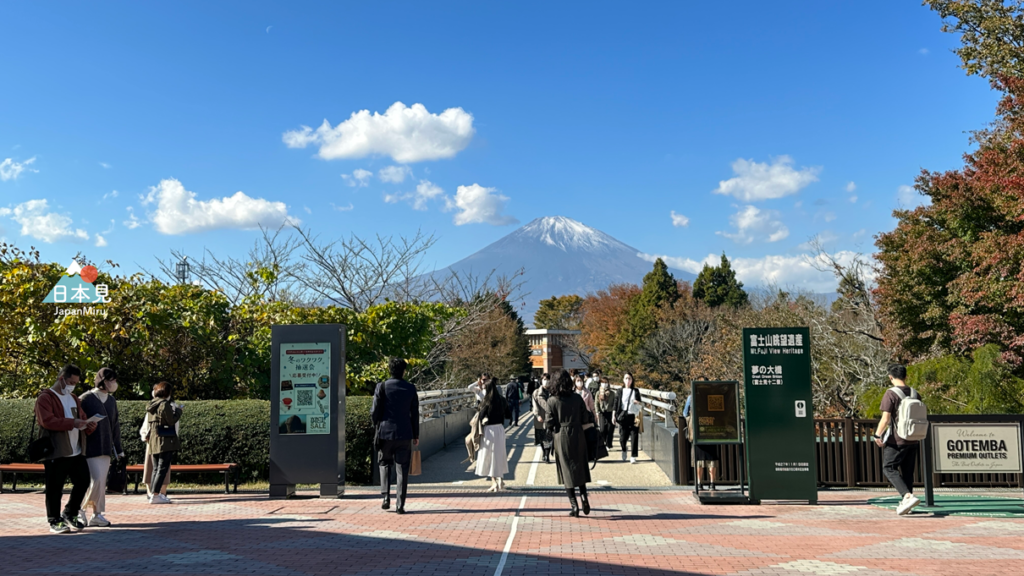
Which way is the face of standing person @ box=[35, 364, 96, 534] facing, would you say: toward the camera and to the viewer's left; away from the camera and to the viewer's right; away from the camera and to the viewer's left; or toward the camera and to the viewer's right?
toward the camera and to the viewer's right

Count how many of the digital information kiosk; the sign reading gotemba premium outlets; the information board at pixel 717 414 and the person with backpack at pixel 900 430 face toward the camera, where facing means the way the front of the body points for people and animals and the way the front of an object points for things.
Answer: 3

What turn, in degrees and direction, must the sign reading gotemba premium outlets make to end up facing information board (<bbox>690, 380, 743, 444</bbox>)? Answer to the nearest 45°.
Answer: approximately 90° to its right

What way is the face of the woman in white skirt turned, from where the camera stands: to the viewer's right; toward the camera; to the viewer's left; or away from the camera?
away from the camera

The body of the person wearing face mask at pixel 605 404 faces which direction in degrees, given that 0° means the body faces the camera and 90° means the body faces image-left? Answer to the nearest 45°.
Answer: approximately 0°

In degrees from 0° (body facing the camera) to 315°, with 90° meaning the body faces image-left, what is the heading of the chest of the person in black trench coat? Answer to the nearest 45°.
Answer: approximately 180°

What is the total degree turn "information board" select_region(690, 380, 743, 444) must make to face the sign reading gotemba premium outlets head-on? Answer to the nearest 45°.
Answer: approximately 90° to its left

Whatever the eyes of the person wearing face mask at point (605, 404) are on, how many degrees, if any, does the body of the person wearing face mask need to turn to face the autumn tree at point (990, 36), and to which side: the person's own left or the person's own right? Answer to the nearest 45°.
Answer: approximately 90° to the person's own left

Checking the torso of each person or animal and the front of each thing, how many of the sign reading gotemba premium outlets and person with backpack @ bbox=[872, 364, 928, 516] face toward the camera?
1

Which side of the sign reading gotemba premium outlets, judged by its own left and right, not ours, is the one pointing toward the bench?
right
